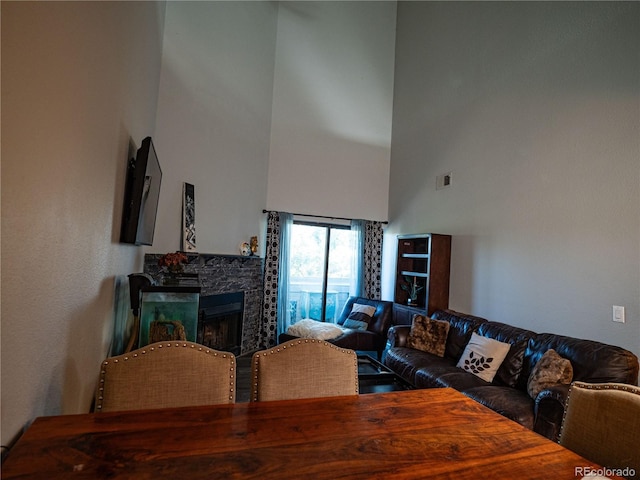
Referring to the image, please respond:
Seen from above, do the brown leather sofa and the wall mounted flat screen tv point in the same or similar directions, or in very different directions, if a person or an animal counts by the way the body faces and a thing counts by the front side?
very different directions

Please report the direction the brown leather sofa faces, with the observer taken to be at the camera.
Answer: facing the viewer and to the left of the viewer

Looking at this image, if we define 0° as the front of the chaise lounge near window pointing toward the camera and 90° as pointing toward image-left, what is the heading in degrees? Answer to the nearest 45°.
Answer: approximately 45°

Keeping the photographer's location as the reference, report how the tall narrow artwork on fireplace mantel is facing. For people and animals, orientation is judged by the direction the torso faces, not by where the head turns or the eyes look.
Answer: facing the viewer and to the right of the viewer

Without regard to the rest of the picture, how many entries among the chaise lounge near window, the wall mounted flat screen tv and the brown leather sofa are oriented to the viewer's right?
1

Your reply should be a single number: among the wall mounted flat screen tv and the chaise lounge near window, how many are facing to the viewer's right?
1

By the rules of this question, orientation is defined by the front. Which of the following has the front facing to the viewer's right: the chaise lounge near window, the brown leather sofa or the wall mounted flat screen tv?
the wall mounted flat screen tv

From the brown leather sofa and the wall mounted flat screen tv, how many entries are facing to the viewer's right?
1

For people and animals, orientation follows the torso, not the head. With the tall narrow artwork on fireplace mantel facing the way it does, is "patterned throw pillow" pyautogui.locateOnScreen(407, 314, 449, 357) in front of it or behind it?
in front

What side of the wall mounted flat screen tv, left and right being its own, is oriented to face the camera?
right

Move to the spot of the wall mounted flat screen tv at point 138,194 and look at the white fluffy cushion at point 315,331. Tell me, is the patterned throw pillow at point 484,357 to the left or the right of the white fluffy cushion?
right

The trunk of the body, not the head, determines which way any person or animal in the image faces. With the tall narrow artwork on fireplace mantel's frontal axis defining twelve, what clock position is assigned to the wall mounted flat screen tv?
The wall mounted flat screen tv is roughly at 2 o'clock from the tall narrow artwork on fireplace mantel.

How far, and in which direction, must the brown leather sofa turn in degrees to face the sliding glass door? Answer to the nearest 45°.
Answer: approximately 90° to its right

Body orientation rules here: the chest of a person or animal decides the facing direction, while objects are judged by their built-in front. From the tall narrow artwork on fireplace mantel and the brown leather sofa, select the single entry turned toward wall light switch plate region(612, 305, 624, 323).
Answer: the tall narrow artwork on fireplace mantel
